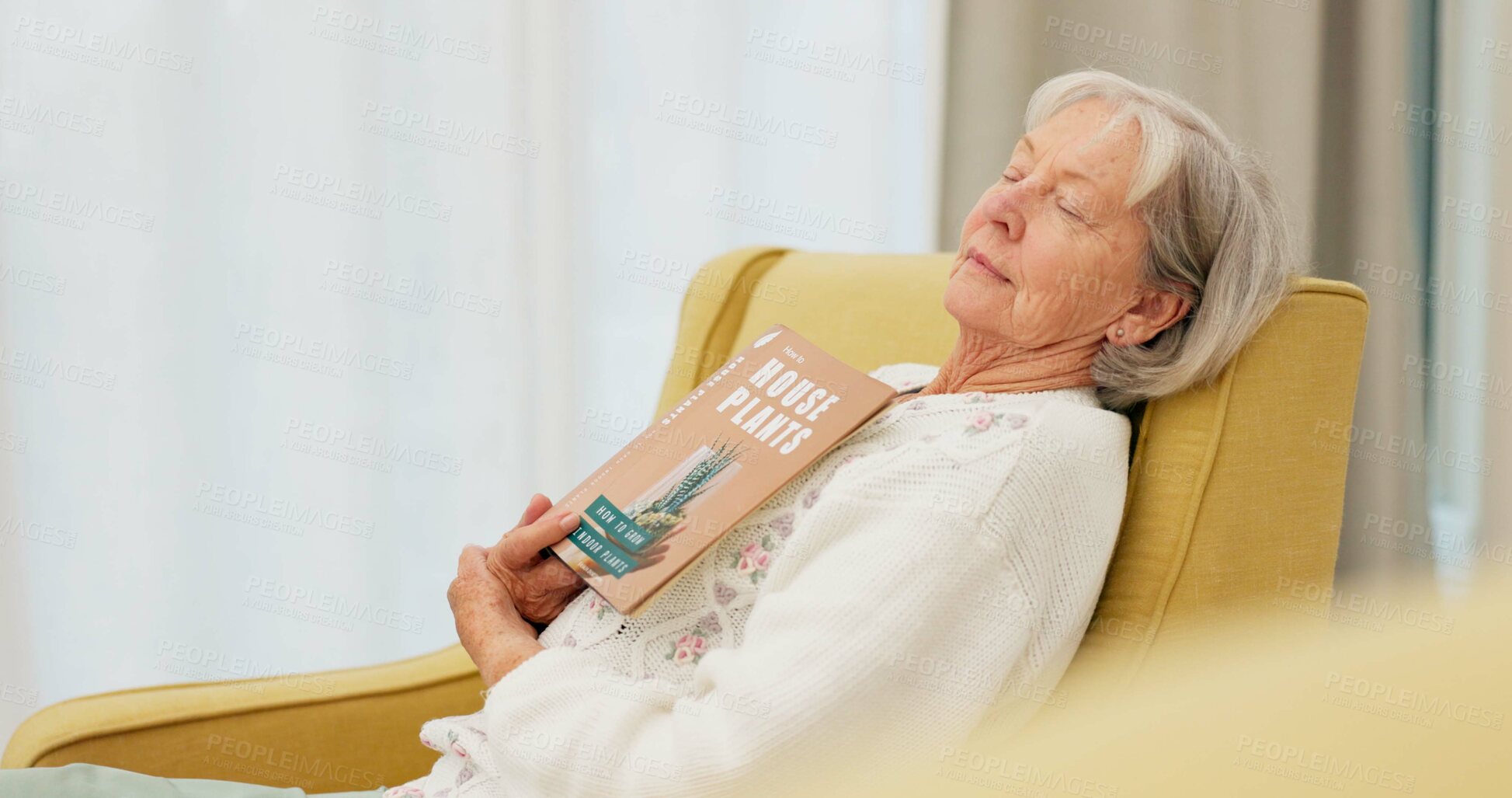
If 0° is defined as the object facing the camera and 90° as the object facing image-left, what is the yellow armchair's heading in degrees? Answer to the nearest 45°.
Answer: approximately 45°
